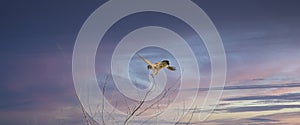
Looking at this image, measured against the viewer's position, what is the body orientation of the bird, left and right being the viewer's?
facing the viewer and to the left of the viewer
